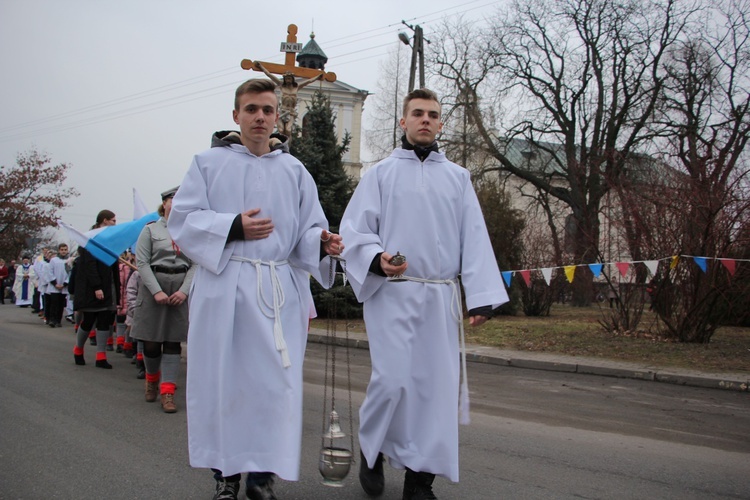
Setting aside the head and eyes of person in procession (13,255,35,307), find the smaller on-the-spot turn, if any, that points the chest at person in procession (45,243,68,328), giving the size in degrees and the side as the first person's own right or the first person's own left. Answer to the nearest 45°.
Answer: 0° — they already face them

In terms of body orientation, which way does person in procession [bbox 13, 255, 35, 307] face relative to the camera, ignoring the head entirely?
toward the camera

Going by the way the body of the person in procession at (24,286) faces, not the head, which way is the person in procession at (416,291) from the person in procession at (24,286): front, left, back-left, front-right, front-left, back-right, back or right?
front

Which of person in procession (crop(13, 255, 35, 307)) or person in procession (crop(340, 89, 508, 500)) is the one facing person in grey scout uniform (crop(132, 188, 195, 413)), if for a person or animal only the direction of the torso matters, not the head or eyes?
person in procession (crop(13, 255, 35, 307))

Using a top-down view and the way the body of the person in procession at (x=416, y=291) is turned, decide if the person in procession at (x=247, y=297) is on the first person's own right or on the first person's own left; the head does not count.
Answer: on the first person's own right

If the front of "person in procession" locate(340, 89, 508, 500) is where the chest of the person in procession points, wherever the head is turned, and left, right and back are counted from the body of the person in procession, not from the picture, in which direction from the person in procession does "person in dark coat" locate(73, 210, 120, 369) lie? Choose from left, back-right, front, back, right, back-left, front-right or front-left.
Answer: back-right

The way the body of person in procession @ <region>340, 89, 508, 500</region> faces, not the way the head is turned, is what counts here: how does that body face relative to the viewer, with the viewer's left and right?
facing the viewer

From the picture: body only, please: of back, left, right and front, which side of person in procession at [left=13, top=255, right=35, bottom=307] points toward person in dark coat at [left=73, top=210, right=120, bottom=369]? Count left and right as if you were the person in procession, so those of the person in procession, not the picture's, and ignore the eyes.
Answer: front

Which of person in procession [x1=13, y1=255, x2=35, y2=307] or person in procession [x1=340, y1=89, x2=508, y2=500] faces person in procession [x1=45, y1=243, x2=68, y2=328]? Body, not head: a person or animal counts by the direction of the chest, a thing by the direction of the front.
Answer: person in procession [x1=13, y1=255, x2=35, y2=307]

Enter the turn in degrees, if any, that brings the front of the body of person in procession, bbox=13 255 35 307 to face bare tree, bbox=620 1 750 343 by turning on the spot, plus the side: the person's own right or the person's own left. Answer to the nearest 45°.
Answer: approximately 45° to the person's own left
